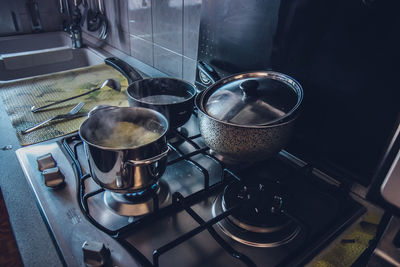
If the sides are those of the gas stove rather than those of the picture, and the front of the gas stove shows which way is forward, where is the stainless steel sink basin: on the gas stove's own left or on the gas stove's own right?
on the gas stove's own right

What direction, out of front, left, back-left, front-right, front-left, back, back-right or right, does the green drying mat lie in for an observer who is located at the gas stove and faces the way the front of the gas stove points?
right

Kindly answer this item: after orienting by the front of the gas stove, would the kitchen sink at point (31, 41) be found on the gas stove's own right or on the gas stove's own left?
on the gas stove's own right

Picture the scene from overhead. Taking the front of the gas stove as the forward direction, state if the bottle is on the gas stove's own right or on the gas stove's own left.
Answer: on the gas stove's own right

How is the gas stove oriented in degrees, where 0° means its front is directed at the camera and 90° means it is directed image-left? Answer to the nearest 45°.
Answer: approximately 45°

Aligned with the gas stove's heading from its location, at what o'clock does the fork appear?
The fork is roughly at 3 o'clock from the gas stove.
